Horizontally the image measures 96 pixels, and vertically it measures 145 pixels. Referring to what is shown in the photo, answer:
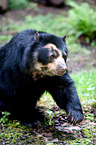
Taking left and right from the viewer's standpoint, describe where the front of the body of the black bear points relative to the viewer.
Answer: facing the viewer and to the right of the viewer
